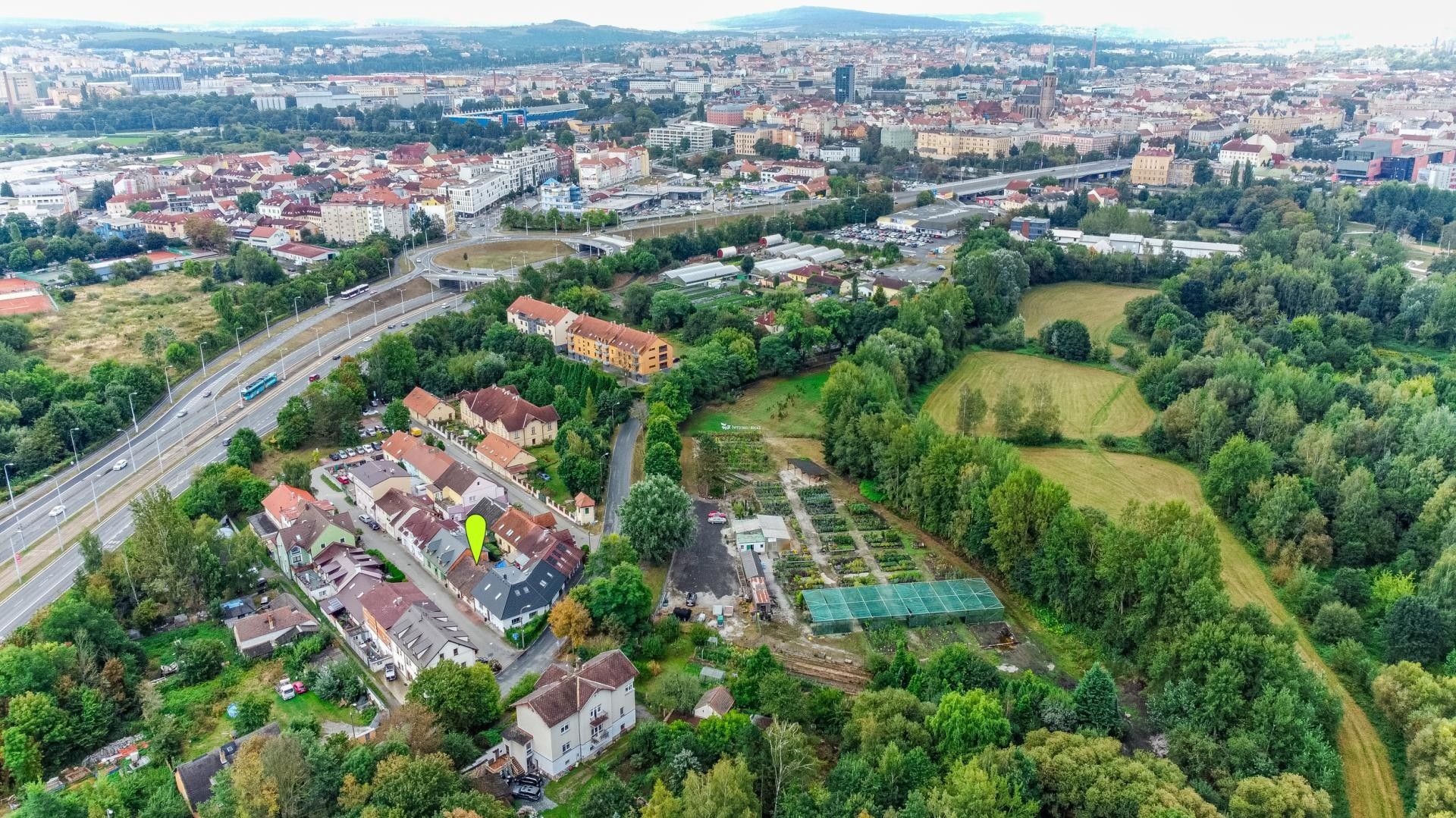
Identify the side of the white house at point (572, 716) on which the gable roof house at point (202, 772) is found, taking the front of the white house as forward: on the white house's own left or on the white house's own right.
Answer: on the white house's own right

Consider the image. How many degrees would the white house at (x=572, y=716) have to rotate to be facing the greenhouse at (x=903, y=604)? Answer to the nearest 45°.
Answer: approximately 90° to its left

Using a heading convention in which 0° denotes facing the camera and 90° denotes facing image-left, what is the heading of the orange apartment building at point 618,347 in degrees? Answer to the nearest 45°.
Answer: approximately 45°

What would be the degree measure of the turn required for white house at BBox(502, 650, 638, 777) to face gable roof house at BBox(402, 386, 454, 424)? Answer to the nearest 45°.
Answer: approximately 135° to its left

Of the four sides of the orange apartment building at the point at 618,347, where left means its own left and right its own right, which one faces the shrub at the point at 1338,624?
left

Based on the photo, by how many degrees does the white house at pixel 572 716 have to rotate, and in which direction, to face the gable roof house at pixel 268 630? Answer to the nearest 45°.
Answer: approximately 180°
